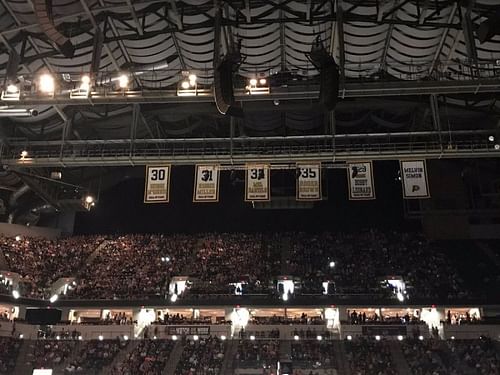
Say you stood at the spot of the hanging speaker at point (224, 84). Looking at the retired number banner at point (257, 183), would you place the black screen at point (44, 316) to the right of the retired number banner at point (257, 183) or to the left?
left

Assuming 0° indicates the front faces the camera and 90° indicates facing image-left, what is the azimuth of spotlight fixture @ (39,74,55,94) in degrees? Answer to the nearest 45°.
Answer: approximately 0°

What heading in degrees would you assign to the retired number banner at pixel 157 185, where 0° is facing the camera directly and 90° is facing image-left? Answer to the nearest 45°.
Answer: approximately 0°

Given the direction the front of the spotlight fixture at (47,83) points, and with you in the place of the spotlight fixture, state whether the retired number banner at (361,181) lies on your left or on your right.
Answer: on your left

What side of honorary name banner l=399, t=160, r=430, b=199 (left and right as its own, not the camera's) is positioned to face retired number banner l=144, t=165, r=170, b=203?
right

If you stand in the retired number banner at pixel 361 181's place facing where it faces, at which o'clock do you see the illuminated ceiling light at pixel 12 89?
The illuminated ceiling light is roughly at 2 o'clock from the retired number banner.

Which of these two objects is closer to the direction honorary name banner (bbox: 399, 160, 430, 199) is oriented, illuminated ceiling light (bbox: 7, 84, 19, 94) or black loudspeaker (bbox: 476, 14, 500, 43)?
the black loudspeaker

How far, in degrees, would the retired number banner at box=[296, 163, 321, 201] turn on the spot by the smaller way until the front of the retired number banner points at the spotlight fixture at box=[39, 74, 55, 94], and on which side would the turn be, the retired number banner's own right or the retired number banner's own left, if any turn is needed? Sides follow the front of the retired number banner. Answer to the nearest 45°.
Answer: approximately 45° to the retired number banner's own right
